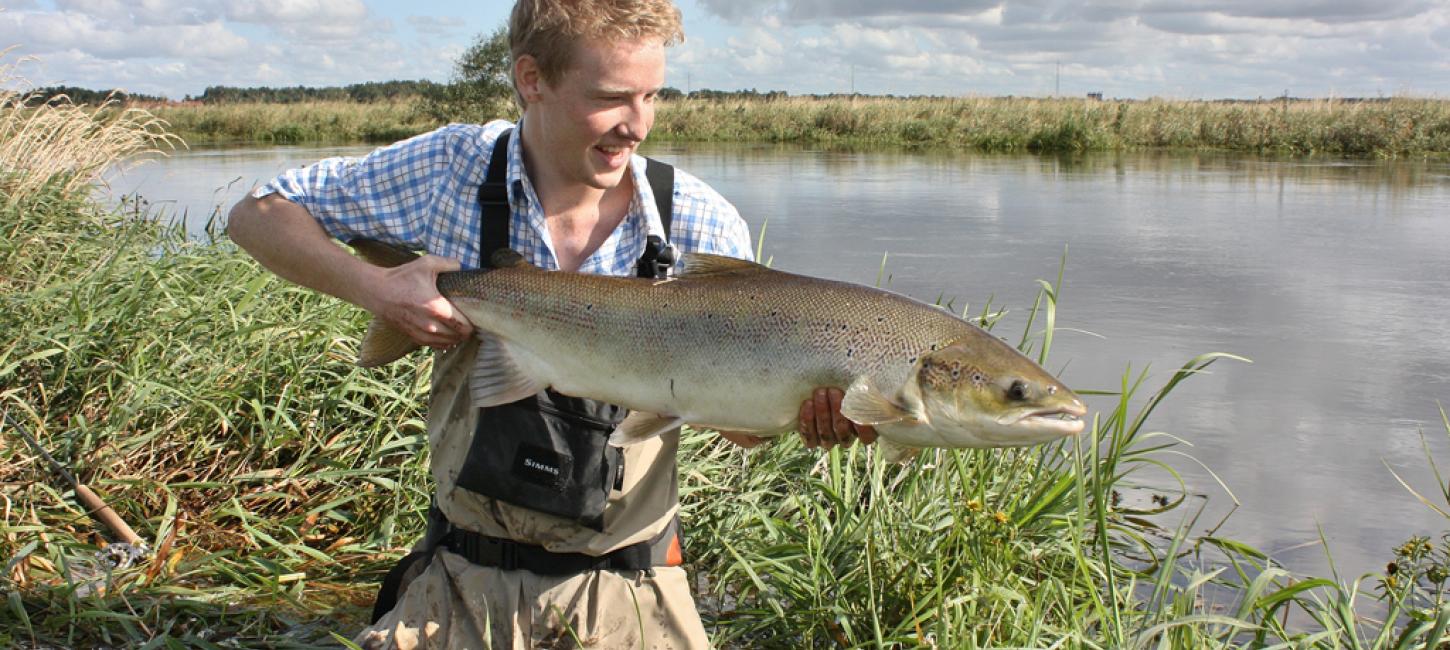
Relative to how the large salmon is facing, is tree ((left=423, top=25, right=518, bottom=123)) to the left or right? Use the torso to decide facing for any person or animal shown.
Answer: on its left

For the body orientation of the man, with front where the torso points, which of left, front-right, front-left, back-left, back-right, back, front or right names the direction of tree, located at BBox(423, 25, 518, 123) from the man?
back

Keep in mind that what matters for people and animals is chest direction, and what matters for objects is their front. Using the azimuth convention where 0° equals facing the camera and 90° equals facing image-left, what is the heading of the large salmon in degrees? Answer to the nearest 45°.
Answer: approximately 270°

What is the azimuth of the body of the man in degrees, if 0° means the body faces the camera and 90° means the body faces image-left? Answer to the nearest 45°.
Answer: approximately 0°
